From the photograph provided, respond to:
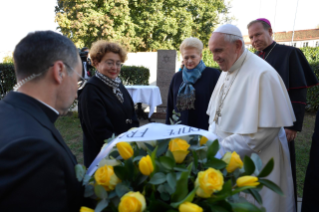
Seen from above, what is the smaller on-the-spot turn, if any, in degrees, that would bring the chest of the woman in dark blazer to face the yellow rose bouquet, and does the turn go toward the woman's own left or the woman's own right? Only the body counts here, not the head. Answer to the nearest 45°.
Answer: approximately 45° to the woman's own right

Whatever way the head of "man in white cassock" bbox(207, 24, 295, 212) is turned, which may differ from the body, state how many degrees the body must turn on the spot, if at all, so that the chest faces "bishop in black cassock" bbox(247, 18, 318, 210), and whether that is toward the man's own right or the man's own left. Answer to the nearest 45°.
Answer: approximately 135° to the man's own right

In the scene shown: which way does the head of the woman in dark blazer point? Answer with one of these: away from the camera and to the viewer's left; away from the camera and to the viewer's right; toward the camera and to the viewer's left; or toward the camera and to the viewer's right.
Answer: toward the camera and to the viewer's right

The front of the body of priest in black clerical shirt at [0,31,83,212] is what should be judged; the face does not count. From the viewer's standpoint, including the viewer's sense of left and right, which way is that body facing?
facing away from the viewer and to the right of the viewer

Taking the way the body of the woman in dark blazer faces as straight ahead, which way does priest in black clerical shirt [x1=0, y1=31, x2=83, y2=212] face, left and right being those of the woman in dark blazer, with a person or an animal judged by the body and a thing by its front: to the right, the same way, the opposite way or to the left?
to the left

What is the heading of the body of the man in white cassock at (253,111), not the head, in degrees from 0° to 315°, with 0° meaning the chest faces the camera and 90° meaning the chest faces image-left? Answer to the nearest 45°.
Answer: approximately 45°

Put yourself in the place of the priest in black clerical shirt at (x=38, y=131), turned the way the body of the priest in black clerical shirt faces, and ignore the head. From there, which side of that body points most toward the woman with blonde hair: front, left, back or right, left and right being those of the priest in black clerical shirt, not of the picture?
front

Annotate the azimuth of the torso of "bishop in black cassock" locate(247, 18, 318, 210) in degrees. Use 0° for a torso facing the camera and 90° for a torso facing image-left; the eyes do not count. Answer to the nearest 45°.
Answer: approximately 45°

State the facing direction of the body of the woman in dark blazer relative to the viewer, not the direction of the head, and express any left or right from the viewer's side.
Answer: facing the viewer and to the right of the viewer

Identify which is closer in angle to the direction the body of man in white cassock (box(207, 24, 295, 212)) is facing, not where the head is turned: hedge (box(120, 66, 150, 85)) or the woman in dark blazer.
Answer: the woman in dark blazer

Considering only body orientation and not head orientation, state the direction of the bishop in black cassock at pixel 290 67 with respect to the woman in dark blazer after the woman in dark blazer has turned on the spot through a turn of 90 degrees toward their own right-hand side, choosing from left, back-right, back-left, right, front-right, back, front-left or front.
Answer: back-left

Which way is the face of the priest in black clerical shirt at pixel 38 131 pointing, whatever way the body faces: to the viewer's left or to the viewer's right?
to the viewer's right
